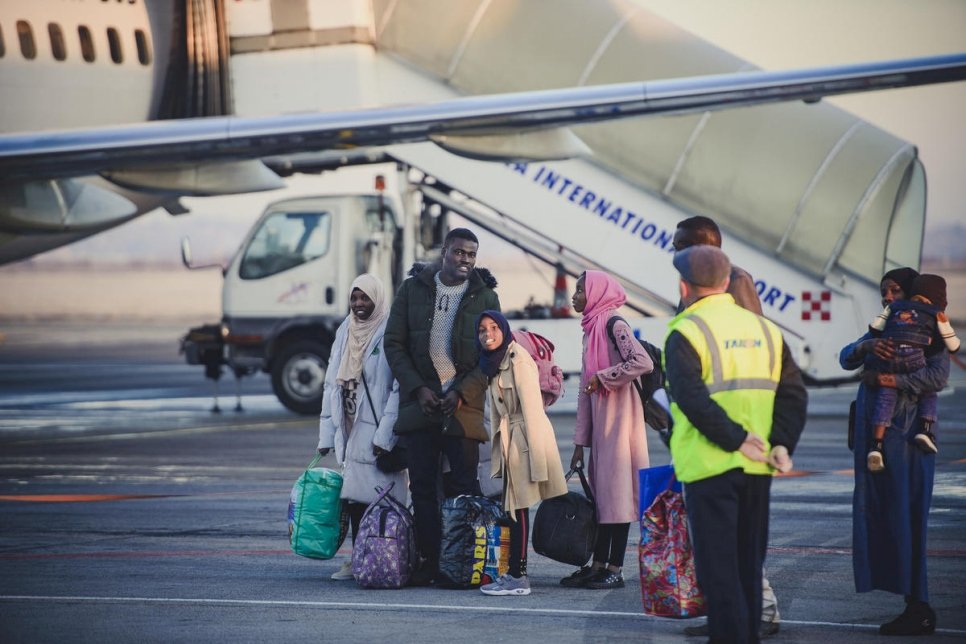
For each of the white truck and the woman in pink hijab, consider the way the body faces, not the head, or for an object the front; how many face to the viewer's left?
2

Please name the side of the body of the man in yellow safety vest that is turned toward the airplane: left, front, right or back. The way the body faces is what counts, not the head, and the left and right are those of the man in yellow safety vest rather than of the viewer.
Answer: front

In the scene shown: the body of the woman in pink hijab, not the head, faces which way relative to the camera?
to the viewer's left

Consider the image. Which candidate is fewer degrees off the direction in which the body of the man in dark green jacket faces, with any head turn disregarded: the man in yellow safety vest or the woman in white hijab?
the man in yellow safety vest

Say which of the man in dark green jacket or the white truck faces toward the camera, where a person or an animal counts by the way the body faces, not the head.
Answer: the man in dark green jacket

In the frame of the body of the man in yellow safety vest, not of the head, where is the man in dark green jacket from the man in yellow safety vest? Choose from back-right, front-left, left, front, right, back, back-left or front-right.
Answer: front

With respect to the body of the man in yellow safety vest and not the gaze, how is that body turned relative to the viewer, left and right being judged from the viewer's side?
facing away from the viewer and to the left of the viewer

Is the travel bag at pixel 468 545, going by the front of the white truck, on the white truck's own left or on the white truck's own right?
on the white truck's own left

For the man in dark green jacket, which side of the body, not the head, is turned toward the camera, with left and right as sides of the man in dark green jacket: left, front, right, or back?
front

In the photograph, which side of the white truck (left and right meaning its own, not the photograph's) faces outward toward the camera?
left

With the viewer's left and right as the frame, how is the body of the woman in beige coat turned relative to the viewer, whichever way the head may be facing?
facing the viewer and to the left of the viewer

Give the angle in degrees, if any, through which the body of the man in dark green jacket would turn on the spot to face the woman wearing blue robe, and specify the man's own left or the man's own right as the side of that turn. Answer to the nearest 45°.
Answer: approximately 45° to the man's own left
